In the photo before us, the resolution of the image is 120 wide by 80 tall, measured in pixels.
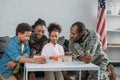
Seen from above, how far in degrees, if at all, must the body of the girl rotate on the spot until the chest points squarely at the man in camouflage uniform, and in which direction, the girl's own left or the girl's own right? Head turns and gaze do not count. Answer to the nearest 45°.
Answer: approximately 90° to the girl's own left

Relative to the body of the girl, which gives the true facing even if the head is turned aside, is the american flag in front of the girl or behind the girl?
behind

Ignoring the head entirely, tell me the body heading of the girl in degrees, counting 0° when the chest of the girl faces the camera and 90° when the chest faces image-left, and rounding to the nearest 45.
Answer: approximately 0°

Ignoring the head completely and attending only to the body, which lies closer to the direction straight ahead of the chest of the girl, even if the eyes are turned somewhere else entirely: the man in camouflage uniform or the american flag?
the man in camouflage uniform
